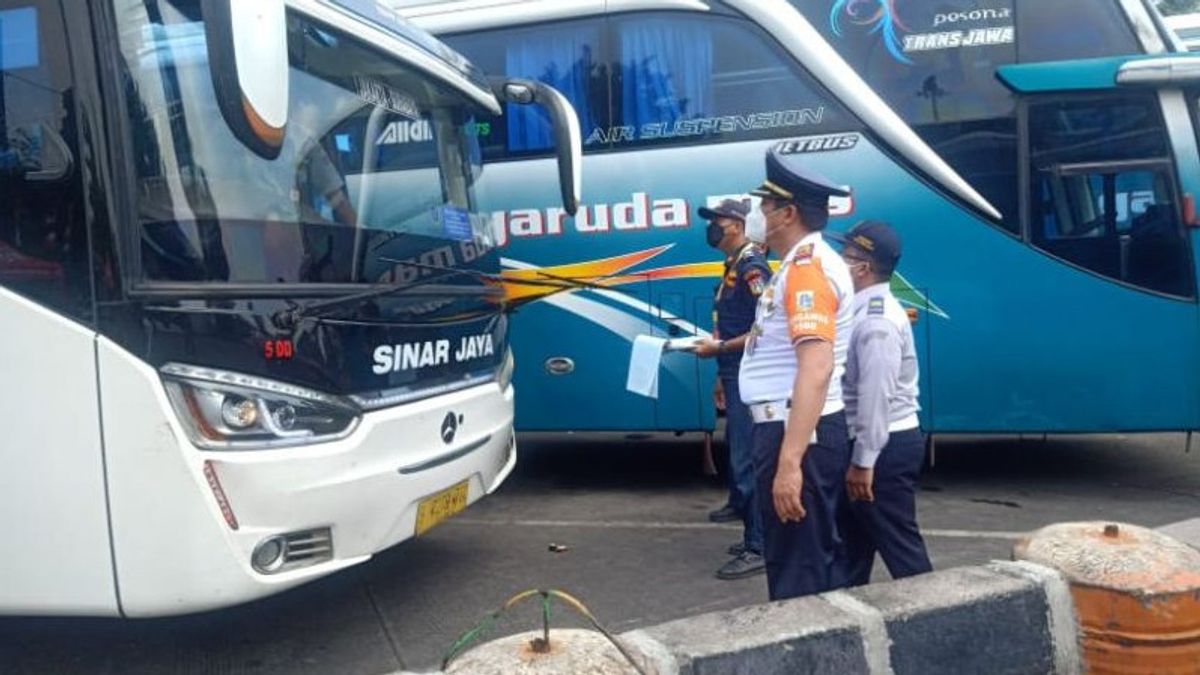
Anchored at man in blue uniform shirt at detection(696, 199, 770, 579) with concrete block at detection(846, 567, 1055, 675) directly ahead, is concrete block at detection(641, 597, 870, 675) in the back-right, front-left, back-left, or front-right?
front-right

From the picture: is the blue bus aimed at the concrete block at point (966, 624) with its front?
no

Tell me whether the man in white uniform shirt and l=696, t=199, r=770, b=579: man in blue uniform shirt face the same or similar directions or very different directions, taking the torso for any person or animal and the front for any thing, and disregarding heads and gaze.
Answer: same or similar directions

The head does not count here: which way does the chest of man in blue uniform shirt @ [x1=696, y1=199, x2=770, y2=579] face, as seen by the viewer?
to the viewer's left

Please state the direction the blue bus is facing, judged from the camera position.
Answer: facing to the right of the viewer

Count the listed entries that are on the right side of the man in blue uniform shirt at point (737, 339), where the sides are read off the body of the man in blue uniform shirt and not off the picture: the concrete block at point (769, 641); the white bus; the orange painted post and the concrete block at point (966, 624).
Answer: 0

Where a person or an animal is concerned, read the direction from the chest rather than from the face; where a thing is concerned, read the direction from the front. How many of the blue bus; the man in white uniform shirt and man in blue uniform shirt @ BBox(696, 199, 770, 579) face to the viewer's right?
1

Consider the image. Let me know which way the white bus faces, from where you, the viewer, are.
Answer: facing the viewer and to the right of the viewer

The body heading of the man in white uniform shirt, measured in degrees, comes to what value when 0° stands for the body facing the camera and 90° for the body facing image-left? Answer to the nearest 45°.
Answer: approximately 90°

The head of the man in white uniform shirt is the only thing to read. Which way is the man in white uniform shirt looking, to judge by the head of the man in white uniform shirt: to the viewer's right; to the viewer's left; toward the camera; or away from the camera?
to the viewer's left

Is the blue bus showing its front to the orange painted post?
no

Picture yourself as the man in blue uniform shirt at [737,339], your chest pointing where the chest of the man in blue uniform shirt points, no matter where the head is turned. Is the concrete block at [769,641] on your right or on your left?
on your left

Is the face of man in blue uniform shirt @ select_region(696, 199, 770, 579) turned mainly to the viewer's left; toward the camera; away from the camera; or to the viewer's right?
to the viewer's left

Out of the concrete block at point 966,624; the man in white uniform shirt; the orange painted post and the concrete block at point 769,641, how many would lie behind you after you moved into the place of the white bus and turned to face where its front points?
0
